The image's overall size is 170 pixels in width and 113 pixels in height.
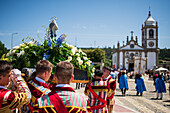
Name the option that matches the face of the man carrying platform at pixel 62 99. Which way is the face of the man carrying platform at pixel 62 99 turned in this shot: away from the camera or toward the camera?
away from the camera

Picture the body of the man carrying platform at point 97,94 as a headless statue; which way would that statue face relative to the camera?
away from the camera

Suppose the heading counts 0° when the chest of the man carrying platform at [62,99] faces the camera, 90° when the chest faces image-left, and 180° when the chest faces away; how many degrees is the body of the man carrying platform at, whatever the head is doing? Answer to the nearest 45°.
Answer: approximately 180°

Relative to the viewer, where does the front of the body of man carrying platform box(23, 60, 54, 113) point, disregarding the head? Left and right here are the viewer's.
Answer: facing away from the viewer and to the right of the viewer

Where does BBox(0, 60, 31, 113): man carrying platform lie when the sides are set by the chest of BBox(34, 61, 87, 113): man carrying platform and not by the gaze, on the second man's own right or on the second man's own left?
on the second man's own left

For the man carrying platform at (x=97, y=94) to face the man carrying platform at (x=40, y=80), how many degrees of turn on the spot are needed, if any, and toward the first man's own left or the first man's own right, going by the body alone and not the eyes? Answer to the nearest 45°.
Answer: approximately 135° to the first man's own left

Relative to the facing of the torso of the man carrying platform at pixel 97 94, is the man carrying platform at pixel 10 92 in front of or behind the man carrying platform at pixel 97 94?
behind

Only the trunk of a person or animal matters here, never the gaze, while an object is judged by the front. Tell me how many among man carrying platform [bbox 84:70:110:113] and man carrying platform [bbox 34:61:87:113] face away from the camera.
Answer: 2

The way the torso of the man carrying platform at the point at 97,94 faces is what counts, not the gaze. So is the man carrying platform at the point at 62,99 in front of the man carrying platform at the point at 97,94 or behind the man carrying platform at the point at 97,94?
behind
